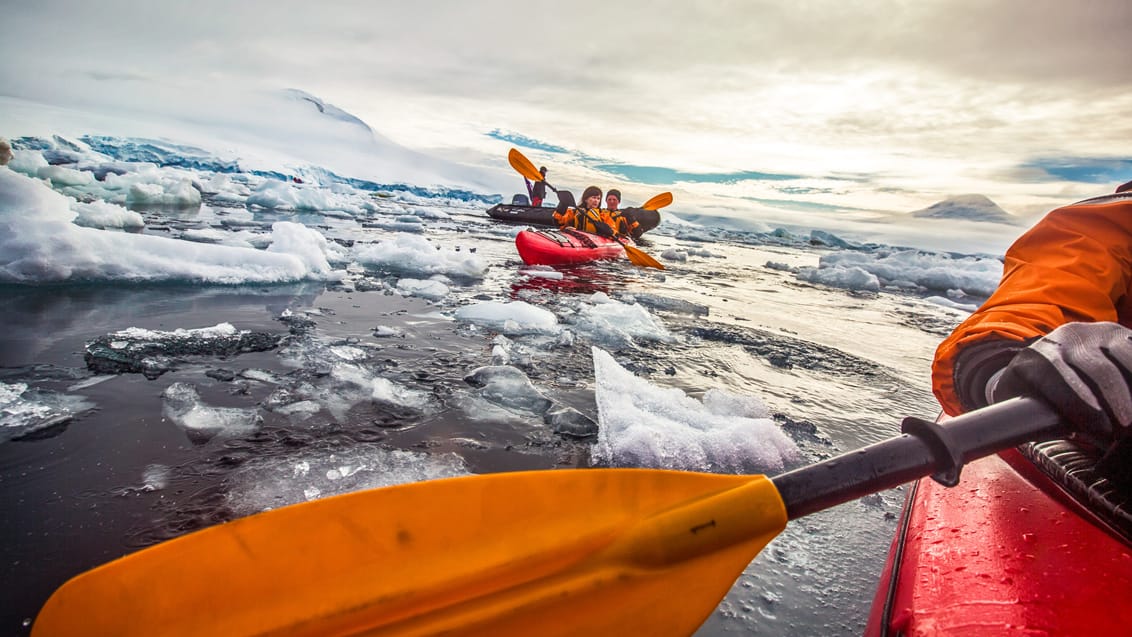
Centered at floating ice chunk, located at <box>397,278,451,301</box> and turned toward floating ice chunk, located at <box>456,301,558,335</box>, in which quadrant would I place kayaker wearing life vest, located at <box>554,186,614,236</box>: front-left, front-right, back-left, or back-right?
back-left

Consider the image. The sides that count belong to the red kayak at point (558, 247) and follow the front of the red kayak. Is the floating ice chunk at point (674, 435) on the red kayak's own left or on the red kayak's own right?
on the red kayak's own left

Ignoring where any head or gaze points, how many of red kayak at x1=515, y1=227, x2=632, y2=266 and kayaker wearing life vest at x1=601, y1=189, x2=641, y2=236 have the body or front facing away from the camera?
0

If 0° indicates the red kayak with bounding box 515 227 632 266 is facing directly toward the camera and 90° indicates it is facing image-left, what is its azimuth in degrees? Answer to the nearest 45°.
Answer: approximately 45°

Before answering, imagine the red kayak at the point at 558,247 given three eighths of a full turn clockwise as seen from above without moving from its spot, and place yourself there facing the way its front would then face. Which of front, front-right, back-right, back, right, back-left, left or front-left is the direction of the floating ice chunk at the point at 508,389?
back
